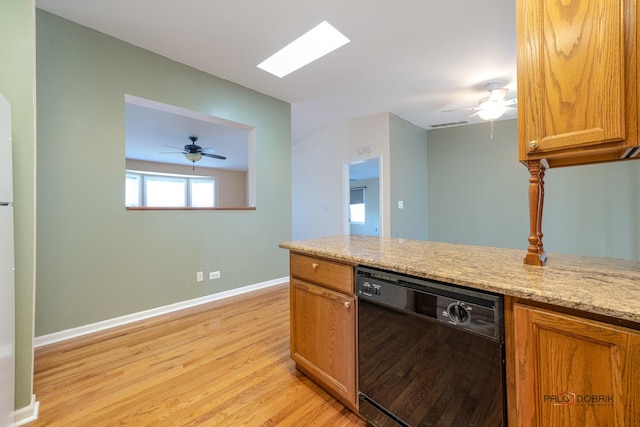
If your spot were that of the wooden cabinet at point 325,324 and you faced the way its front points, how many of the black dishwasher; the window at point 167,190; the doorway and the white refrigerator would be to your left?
1

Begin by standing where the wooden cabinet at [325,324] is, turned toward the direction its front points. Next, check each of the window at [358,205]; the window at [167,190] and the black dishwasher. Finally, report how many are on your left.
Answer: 1

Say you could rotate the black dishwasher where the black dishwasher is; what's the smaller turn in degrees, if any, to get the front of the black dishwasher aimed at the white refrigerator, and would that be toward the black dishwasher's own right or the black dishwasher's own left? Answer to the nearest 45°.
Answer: approximately 45° to the black dishwasher's own right

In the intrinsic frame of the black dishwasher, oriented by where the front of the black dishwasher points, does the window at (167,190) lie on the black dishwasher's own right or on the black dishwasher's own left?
on the black dishwasher's own right

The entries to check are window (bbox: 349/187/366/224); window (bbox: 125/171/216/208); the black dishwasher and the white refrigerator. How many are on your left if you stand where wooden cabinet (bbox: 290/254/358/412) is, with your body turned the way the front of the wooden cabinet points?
1

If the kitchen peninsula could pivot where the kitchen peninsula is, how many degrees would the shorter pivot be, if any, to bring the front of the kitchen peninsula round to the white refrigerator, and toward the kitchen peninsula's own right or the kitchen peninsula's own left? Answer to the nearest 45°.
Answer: approximately 45° to the kitchen peninsula's own right

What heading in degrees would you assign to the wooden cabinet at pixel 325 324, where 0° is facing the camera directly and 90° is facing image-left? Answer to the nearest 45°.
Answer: approximately 45°

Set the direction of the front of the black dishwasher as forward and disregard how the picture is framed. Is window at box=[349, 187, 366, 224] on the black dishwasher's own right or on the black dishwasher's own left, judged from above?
on the black dishwasher's own right

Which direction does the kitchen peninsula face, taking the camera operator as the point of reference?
facing the viewer and to the left of the viewer

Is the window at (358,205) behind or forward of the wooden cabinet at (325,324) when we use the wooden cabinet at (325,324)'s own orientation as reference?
behind

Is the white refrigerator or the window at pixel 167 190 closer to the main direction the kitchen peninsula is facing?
the white refrigerator

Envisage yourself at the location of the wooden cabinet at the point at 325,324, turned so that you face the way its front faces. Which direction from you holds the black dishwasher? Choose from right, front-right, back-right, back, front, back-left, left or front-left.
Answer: left

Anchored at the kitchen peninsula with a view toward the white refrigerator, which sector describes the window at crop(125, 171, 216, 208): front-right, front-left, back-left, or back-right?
front-right

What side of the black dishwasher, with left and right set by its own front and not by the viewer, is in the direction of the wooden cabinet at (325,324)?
right
